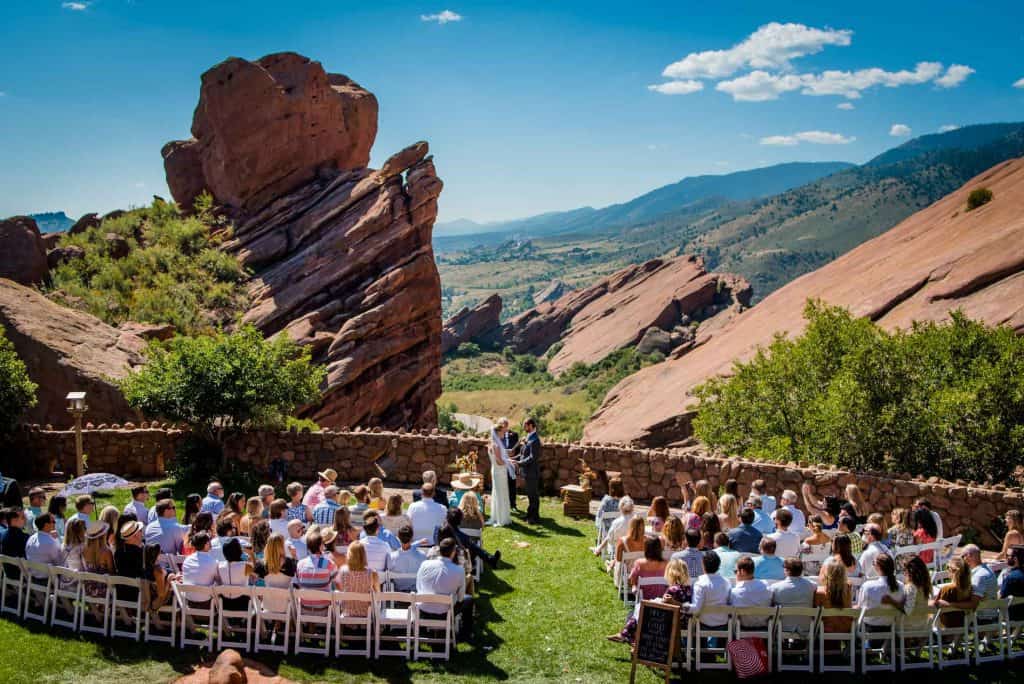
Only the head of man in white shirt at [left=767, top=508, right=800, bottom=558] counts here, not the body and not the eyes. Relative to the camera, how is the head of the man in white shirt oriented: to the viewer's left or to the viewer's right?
to the viewer's left

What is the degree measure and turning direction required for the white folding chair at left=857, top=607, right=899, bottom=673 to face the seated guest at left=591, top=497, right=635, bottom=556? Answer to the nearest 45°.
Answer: approximately 45° to its left

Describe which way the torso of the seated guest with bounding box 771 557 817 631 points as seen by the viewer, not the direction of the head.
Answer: away from the camera

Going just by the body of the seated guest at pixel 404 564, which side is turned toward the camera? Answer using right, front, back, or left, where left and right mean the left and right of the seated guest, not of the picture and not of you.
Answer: back

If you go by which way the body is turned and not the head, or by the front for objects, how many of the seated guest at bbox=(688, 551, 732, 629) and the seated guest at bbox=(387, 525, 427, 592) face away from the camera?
2

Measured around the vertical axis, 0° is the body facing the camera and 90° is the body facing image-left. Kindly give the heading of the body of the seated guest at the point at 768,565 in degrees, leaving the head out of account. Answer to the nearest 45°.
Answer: approximately 180°

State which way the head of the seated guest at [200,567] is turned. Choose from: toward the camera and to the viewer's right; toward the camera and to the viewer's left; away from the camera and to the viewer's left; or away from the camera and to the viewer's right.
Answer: away from the camera and to the viewer's right

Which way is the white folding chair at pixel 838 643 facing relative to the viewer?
away from the camera

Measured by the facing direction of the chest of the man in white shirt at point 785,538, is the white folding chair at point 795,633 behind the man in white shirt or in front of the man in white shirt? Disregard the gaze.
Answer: behind

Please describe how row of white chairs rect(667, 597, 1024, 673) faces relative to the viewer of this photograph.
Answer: facing away from the viewer

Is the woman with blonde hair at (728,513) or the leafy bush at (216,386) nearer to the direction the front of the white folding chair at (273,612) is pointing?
the leafy bush

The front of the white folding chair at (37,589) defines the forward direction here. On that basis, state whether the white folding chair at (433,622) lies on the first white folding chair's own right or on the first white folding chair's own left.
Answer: on the first white folding chair's own right

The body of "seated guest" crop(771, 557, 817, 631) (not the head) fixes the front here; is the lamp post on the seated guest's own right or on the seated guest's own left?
on the seated guest's own left

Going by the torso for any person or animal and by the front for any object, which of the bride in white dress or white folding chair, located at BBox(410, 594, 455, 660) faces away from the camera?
the white folding chair

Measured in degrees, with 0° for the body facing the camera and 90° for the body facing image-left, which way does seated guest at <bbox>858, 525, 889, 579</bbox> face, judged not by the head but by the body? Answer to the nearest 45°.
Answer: approximately 135°
